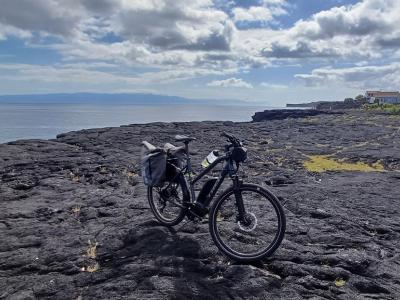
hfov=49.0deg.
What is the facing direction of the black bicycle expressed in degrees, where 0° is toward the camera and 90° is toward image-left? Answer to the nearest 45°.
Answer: approximately 315°
